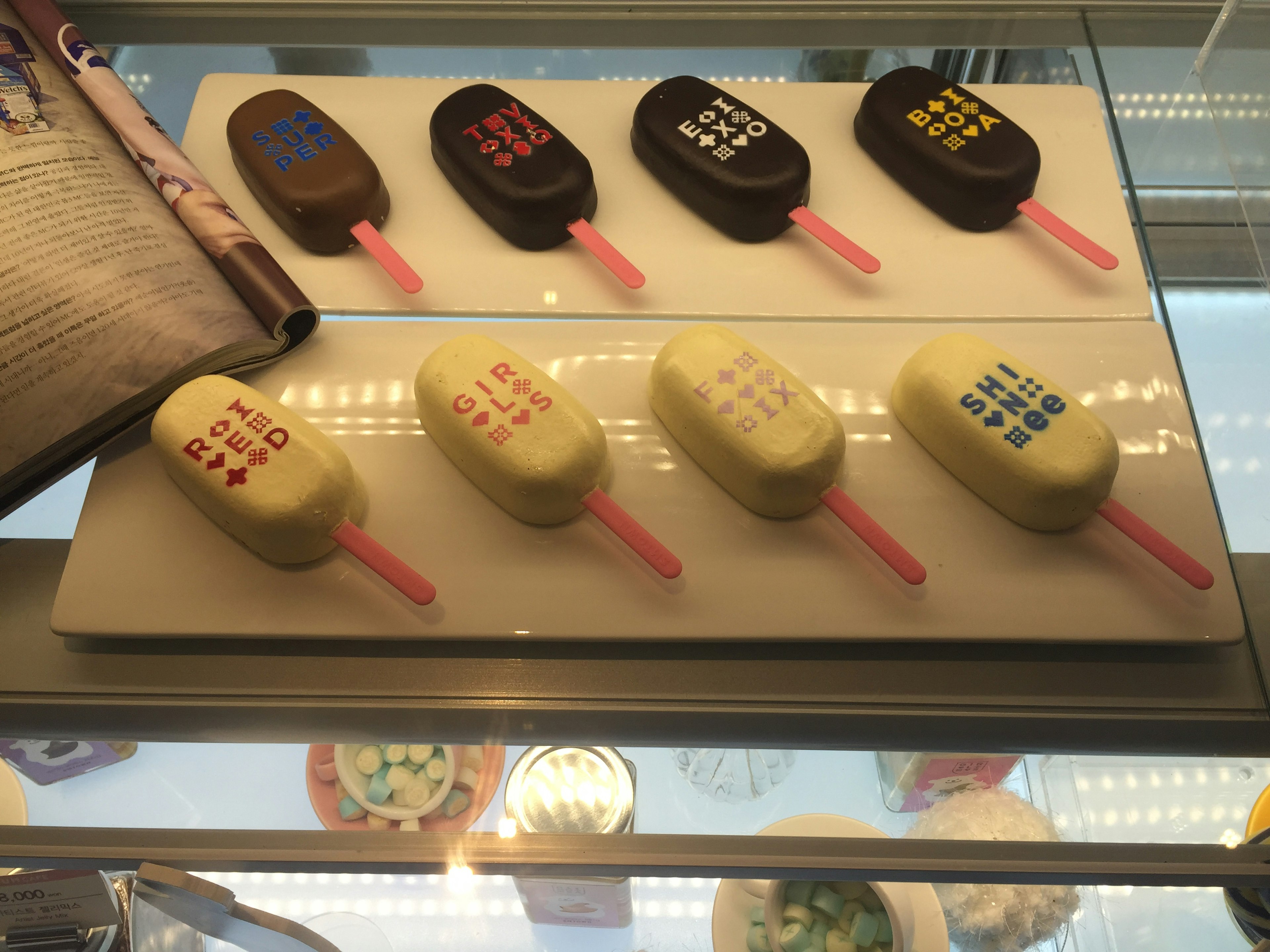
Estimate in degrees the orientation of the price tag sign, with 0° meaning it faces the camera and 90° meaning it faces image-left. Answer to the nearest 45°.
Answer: approximately 0°

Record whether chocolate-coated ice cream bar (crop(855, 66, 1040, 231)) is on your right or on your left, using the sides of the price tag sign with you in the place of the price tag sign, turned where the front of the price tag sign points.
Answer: on your left

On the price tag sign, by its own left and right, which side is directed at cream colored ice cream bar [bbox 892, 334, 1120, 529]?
left
